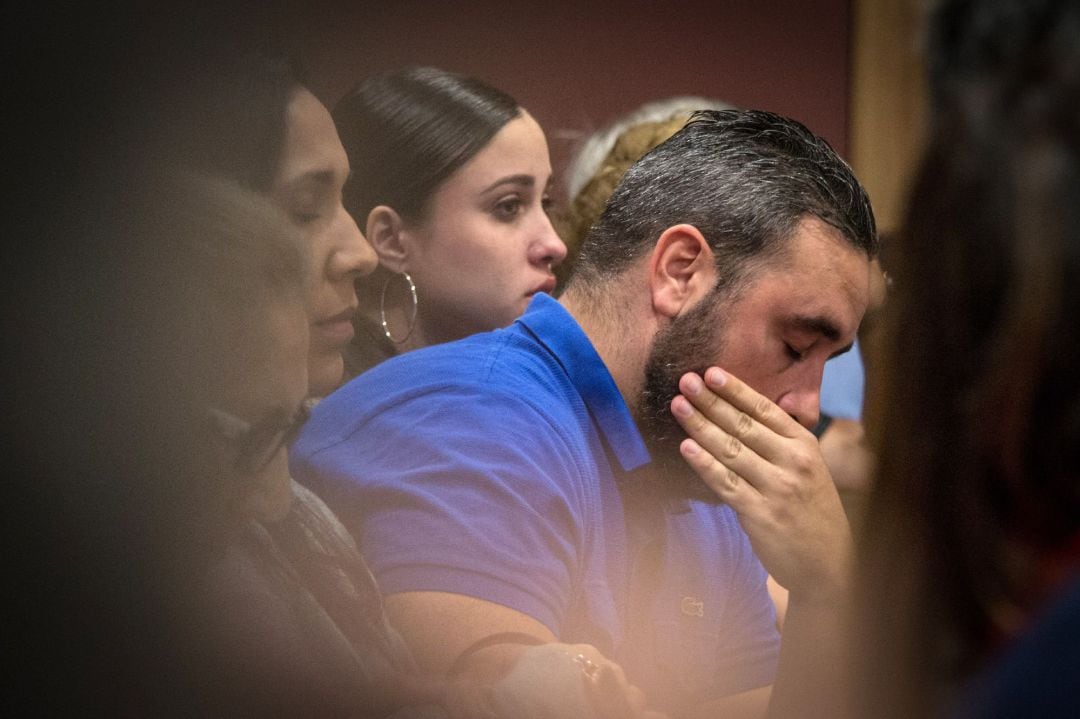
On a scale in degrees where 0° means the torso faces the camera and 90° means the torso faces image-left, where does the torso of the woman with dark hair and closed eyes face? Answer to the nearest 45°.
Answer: approximately 270°

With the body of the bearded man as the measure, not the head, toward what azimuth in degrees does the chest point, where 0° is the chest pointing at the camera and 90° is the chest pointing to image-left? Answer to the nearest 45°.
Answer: approximately 315°
